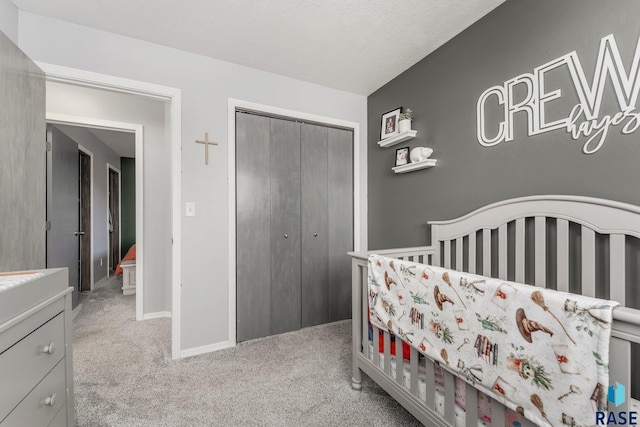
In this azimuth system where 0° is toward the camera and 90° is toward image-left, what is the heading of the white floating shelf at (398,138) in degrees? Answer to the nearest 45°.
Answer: approximately 45°

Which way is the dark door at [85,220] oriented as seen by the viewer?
to the viewer's right

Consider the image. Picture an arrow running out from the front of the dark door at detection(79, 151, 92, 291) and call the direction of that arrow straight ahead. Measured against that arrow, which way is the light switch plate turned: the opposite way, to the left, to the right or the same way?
to the right

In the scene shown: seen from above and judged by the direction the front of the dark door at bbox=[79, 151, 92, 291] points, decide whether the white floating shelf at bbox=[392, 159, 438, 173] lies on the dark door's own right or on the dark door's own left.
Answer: on the dark door's own right

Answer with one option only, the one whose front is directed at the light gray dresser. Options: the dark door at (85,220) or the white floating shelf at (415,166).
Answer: the white floating shelf

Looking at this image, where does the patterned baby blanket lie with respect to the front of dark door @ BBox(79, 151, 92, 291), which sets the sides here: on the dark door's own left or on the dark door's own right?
on the dark door's own right

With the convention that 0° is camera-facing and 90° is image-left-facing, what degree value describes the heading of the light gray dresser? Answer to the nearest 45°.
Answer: approximately 315°

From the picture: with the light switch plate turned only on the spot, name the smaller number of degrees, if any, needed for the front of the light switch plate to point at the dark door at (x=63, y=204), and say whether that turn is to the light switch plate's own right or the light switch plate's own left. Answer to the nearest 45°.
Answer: approximately 135° to the light switch plate's own right

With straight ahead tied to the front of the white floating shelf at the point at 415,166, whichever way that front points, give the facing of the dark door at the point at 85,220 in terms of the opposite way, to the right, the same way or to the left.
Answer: the opposite way

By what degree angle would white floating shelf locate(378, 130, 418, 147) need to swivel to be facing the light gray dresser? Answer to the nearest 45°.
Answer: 0° — it already faces it

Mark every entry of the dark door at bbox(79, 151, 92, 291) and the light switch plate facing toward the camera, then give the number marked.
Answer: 1

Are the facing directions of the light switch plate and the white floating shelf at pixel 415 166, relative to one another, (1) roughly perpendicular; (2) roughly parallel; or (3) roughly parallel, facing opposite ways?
roughly perpendicular

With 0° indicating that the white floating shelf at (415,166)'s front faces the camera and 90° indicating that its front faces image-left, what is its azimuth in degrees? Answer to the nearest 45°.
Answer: approximately 45°
